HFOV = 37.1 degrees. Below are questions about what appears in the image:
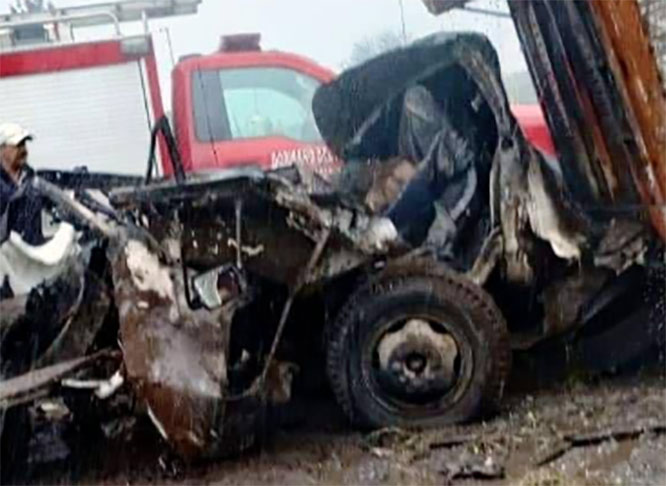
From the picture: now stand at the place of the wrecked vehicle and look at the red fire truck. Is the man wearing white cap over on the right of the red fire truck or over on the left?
left

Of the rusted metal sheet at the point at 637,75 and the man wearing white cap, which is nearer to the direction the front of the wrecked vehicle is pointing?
the man wearing white cap

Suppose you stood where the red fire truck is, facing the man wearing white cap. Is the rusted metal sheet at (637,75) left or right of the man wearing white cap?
left

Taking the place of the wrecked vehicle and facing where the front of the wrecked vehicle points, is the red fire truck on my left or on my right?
on my right

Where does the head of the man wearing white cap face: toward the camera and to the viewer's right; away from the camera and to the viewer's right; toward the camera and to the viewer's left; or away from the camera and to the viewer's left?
toward the camera and to the viewer's right

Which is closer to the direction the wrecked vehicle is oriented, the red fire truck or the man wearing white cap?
the man wearing white cap

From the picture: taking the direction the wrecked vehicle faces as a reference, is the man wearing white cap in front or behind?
in front

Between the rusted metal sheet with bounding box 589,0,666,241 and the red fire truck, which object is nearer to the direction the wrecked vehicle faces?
the red fire truck

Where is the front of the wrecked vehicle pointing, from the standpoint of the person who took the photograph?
facing to the left of the viewer
